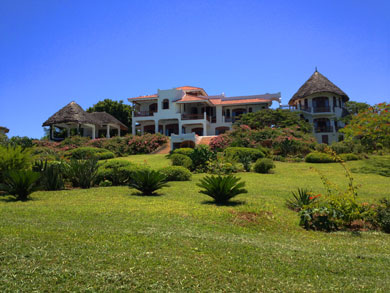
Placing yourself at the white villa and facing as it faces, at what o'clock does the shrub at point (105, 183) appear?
The shrub is roughly at 12 o'clock from the white villa.

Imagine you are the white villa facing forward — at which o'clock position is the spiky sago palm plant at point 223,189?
The spiky sago palm plant is roughly at 12 o'clock from the white villa.

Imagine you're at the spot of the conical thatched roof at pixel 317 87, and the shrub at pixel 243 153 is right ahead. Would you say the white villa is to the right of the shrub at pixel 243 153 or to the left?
right

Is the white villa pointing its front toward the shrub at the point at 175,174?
yes

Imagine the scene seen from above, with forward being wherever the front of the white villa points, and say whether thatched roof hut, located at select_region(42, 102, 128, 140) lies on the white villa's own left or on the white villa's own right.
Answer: on the white villa's own right

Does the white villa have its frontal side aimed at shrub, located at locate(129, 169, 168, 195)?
yes

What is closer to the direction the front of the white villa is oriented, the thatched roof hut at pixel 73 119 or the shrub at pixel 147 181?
the shrub

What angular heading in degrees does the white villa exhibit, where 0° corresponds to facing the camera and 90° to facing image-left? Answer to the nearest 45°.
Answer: approximately 0°
